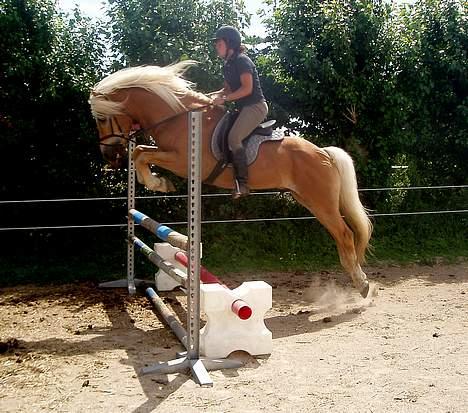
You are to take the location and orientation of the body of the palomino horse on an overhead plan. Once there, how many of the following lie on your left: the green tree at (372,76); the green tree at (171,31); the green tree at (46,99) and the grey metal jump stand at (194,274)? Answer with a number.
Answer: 1

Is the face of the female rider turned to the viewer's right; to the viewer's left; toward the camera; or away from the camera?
to the viewer's left

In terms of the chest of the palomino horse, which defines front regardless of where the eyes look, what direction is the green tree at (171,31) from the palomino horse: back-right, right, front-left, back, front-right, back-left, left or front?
right

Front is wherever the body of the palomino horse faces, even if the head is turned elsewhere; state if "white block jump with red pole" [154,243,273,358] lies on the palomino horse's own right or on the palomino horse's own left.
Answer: on the palomino horse's own left

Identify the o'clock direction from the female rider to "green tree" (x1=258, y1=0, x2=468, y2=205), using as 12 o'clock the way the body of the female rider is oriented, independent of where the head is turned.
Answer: The green tree is roughly at 4 o'clock from the female rider.

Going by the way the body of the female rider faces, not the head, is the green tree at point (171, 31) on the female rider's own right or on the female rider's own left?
on the female rider's own right

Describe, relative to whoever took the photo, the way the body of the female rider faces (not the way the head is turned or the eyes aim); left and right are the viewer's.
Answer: facing to the left of the viewer

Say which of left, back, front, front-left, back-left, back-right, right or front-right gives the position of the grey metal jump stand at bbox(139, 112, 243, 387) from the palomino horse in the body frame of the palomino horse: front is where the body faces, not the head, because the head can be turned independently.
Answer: left

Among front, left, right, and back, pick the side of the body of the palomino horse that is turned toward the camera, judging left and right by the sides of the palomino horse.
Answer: left
